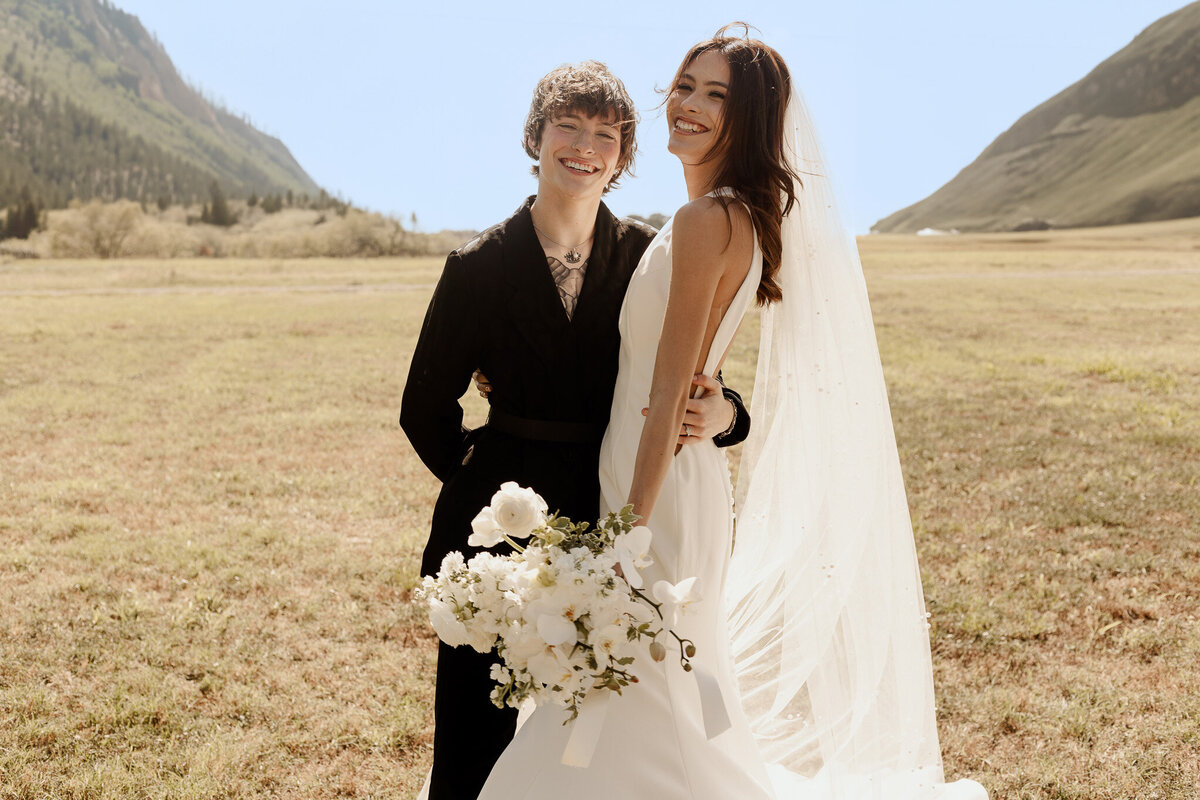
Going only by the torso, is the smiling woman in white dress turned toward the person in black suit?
yes

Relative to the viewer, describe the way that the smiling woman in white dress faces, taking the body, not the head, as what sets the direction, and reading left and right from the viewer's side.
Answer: facing to the left of the viewer
